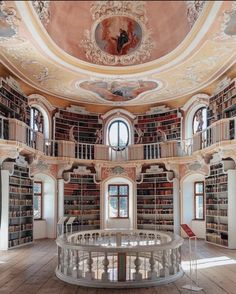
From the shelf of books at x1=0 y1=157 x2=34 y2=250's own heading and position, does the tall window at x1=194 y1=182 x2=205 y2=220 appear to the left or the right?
on its left

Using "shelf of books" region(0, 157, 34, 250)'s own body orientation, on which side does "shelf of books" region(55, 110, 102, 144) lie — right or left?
on its left

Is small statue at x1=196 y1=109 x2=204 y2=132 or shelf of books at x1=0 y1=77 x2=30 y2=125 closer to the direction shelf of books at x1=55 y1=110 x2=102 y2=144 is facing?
the shelf of books

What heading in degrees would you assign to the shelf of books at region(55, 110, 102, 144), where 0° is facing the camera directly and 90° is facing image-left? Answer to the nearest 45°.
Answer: approximately 0°

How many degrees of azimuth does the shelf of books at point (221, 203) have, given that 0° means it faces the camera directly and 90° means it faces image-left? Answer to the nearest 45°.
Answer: approximately 45°

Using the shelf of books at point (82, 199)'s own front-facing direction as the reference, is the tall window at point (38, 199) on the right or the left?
on its right

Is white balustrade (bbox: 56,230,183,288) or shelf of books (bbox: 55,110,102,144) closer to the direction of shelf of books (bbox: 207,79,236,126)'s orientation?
the white balustrade

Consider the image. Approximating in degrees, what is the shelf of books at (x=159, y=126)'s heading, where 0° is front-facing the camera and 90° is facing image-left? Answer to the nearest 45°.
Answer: approximately 0°

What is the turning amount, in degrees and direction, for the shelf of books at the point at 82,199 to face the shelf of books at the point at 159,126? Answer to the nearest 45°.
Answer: approximately 90° to its left
